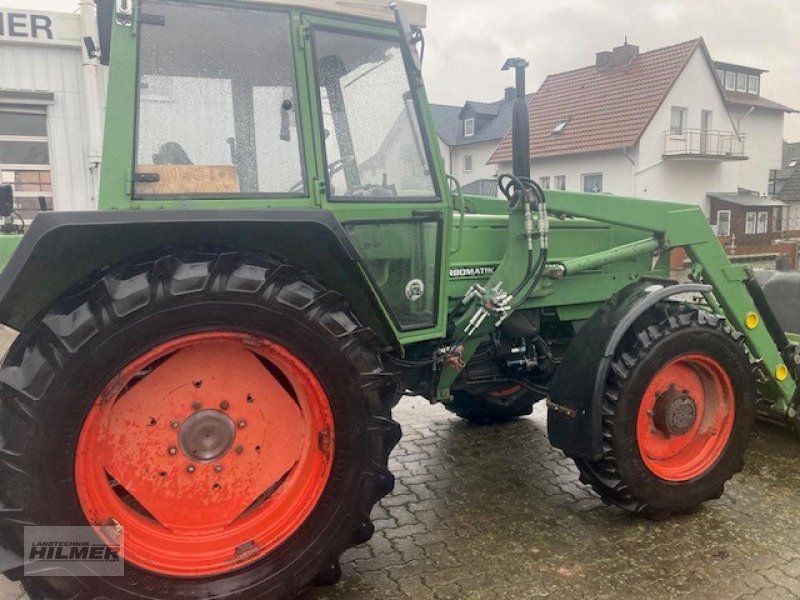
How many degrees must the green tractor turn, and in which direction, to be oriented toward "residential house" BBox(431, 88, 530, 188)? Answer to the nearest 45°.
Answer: approximately 90° to its left

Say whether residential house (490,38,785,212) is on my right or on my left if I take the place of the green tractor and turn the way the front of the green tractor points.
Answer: on my left

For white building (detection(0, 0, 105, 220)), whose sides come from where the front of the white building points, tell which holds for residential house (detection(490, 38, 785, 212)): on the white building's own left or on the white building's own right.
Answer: on the white building's own left

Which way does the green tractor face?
to the viewer's right

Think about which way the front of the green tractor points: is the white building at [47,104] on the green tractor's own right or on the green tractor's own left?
on the green tractor's own left

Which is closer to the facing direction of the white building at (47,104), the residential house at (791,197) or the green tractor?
the green tractor

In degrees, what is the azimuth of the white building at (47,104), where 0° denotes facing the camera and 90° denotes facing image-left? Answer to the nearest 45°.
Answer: approximately 0°

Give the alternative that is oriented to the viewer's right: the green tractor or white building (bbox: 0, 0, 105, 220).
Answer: the green tractor

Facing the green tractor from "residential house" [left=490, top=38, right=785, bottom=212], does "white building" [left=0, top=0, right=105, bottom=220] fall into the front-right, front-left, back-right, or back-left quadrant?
front-right

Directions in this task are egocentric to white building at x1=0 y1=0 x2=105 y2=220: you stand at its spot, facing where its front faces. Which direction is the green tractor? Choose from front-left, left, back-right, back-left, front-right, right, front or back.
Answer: front

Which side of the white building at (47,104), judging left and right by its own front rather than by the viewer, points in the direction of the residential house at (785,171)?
left
